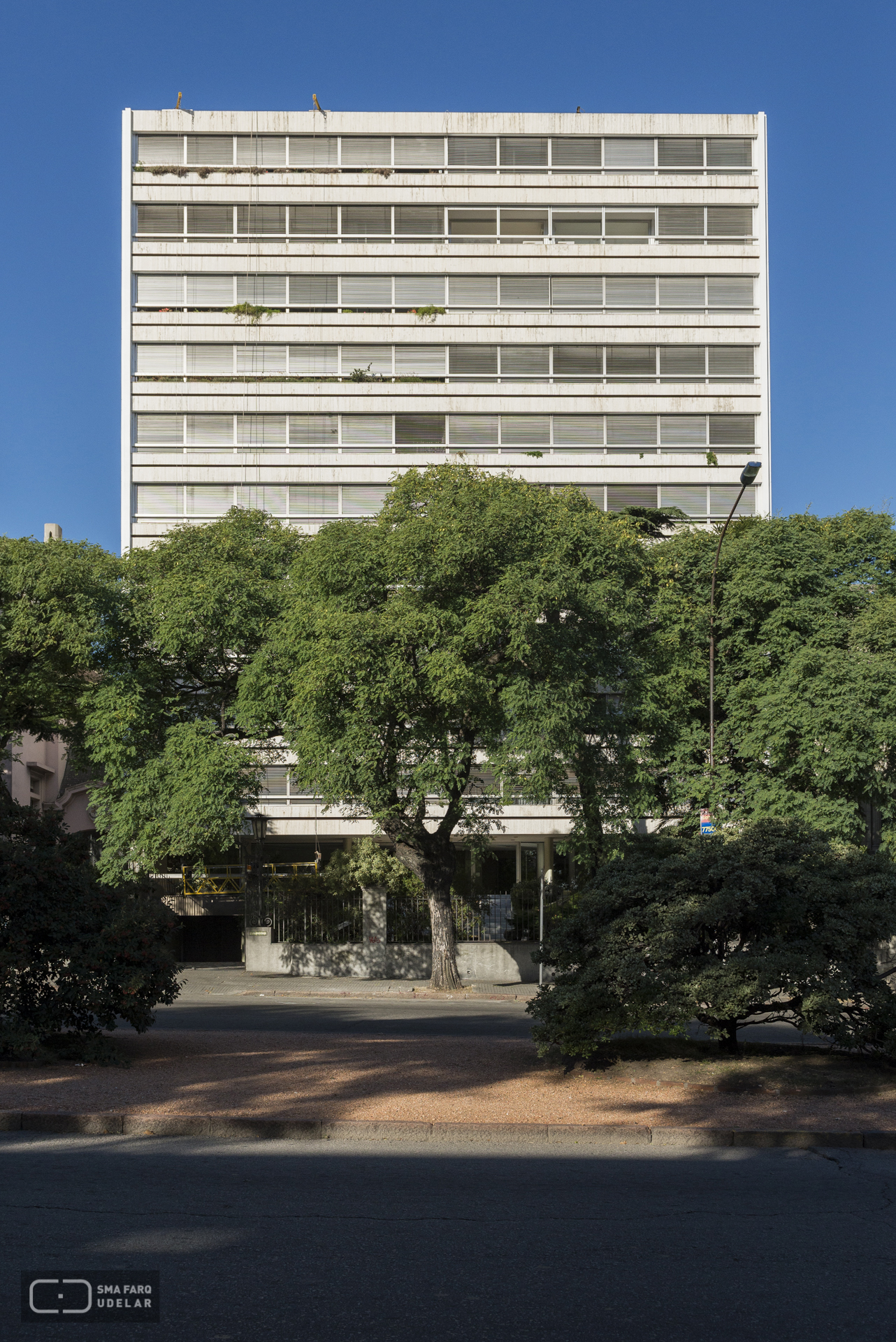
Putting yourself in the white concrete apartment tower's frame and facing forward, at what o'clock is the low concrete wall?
The low concrete wall is roughly at 12 o'clock from the white concrete apartment tower.

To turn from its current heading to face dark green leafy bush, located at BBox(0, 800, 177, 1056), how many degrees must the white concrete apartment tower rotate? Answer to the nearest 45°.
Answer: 0° — it already faces it

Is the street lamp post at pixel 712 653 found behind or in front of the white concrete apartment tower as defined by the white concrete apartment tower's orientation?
in front

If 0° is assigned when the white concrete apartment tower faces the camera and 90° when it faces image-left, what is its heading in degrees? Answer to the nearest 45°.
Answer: approximately 0°
